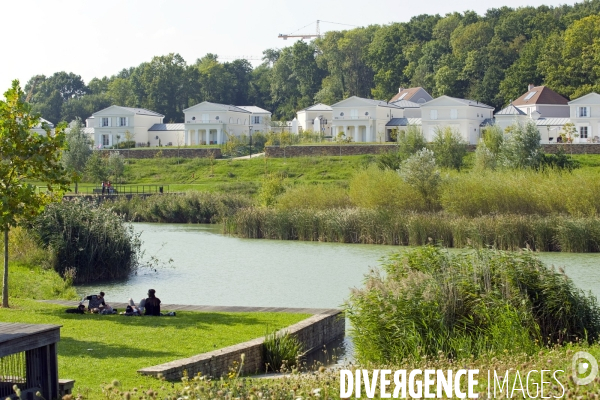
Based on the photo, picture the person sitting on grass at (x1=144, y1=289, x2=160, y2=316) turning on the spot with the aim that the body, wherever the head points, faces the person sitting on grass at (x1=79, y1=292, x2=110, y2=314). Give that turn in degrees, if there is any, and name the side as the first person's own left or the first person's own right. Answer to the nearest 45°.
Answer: approximately 90° to the first person's own left

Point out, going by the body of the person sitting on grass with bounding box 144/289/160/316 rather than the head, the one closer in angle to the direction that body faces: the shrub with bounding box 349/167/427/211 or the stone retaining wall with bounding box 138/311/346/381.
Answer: the shrub

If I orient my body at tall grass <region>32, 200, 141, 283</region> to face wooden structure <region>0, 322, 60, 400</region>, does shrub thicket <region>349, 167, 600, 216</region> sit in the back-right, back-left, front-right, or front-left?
back-left

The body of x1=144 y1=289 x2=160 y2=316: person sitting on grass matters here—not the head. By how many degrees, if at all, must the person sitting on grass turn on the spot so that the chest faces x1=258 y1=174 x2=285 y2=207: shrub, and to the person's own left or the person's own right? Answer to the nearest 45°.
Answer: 0° — they already face it

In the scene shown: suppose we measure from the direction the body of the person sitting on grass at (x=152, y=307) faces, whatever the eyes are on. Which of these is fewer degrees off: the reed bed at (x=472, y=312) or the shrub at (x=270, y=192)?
the shrub

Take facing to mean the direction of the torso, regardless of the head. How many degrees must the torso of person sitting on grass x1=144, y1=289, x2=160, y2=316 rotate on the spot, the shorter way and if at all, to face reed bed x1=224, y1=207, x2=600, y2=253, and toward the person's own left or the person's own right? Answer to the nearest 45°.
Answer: approximately 45° to the person's own right

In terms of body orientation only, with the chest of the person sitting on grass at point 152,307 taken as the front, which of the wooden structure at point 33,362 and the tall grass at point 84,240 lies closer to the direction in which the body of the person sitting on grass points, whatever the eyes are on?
the tall grass

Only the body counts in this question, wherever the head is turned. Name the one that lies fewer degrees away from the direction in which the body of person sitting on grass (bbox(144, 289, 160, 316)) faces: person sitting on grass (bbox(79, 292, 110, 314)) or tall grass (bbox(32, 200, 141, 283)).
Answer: the tall grass

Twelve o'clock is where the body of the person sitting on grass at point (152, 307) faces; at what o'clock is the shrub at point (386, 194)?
The shrub is roughly at 1 o'clock from the person sitting on grass.

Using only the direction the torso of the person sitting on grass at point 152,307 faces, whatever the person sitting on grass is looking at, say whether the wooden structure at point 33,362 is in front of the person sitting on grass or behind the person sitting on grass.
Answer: behind

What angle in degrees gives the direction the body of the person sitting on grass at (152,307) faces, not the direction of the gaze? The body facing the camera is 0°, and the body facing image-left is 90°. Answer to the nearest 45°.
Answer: approximately 180°
